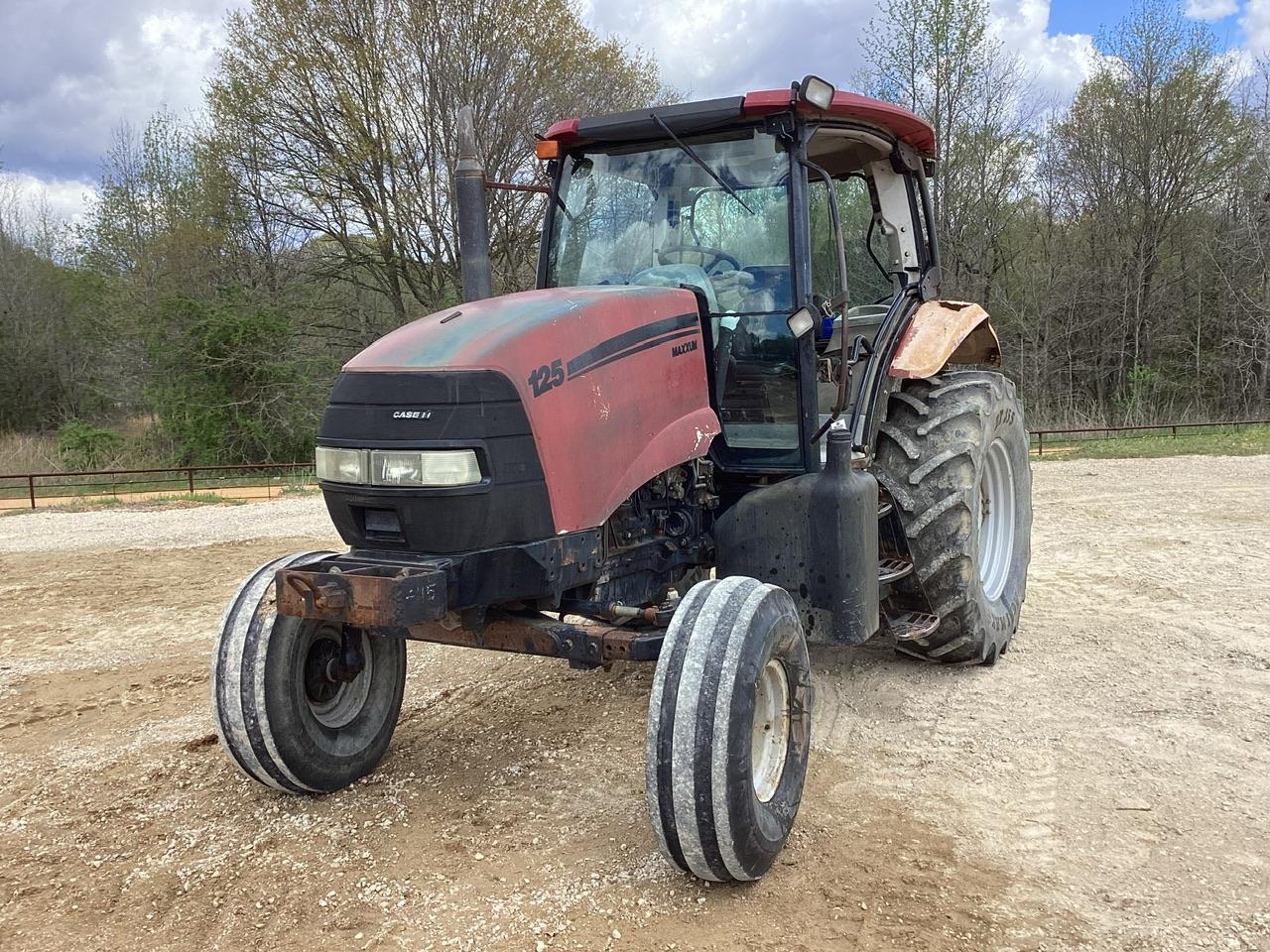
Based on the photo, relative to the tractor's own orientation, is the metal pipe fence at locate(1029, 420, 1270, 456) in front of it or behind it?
behind

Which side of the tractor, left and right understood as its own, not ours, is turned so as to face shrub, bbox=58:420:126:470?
right

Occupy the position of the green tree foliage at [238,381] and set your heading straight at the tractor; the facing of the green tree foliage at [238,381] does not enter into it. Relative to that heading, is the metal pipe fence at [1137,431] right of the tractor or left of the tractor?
left

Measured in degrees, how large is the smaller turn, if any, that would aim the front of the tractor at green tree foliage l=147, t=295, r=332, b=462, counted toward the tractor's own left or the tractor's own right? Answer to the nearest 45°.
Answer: approximately 90° to the tractor's own right

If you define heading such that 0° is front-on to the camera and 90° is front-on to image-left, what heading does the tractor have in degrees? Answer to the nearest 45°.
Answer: approximately 45°

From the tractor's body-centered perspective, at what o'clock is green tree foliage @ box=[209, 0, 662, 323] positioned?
The green tree foliage is roughly at 4 o'clock from the tractor.
